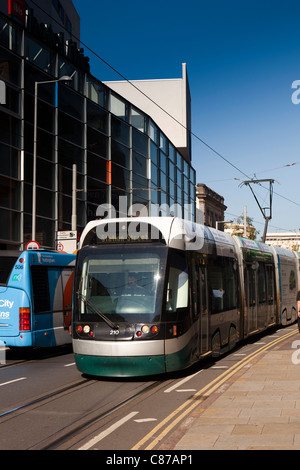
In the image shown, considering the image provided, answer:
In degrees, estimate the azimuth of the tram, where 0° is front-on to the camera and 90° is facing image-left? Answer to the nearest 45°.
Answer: approximately 45°

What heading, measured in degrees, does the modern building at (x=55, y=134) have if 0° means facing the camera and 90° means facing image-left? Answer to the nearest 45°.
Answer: approximately 315°

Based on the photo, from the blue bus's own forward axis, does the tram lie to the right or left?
on its right

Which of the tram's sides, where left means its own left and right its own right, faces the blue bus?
right
